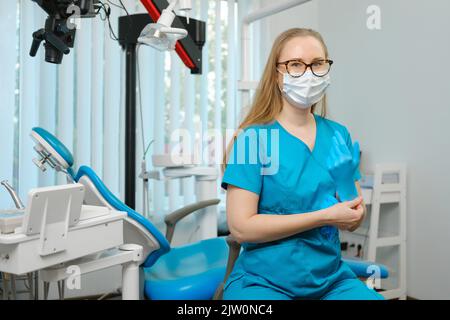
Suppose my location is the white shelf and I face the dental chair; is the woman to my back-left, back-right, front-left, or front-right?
front-left

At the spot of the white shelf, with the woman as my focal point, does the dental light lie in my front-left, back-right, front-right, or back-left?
front-right

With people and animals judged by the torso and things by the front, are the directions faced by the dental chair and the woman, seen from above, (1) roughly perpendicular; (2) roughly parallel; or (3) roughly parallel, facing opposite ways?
roughly perpendicular

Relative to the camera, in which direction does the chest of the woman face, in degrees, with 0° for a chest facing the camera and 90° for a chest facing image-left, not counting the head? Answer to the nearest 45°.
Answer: approximately 315°

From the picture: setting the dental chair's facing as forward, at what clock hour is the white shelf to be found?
The white shelf is roughly at 11 o'clock from the dental chair.

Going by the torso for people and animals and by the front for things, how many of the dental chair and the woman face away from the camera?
0

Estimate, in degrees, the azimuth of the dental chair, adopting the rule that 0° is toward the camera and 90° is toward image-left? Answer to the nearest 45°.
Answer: approximately 270°
